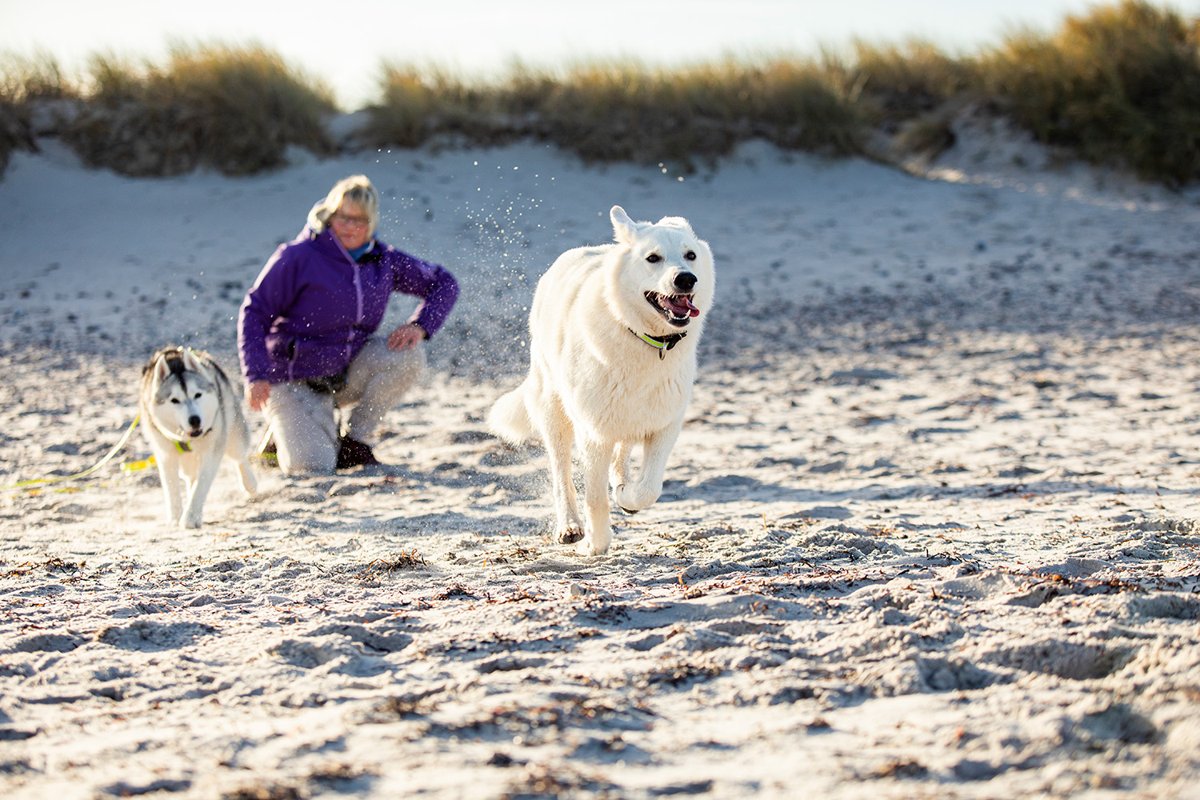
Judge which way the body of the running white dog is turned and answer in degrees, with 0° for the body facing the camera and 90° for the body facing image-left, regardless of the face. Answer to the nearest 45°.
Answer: approximately 315°

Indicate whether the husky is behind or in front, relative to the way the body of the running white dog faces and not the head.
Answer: behind

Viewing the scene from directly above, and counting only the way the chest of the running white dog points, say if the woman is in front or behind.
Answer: behind
